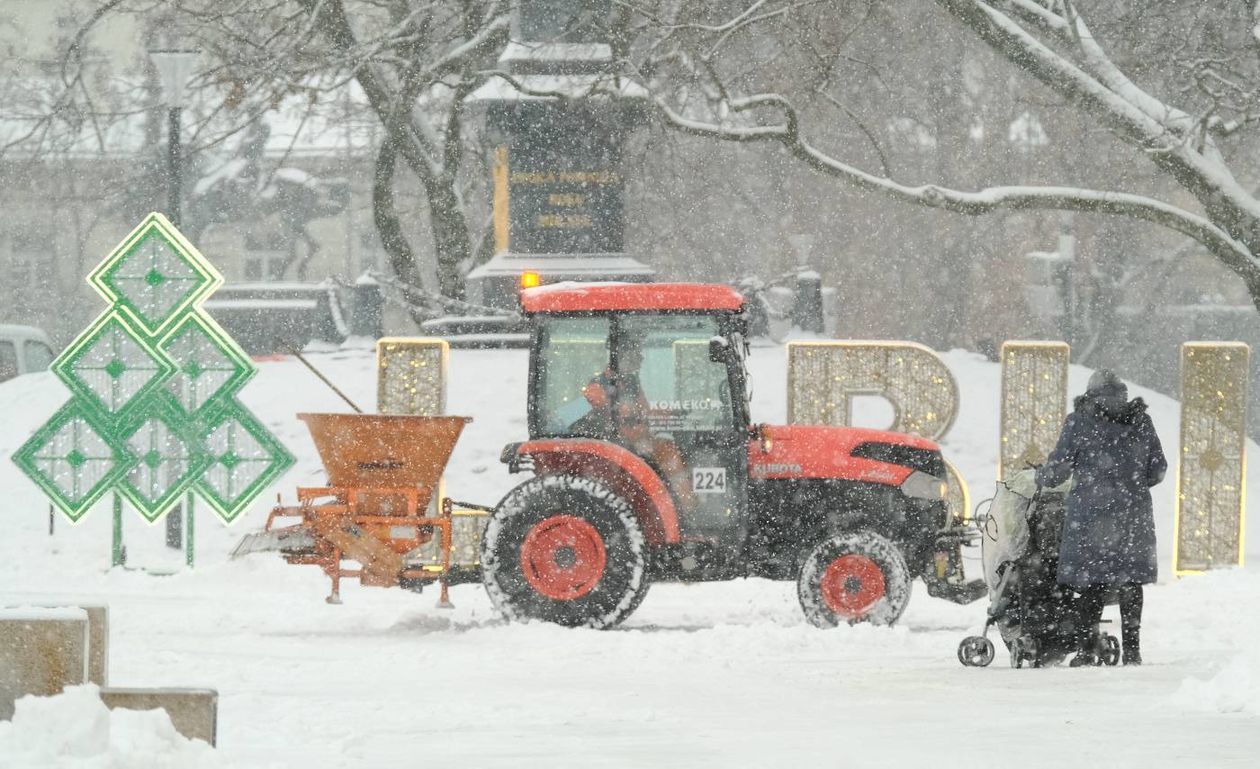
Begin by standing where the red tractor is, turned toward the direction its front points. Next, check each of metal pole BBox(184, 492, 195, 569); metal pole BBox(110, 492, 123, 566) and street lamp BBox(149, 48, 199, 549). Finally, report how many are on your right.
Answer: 0

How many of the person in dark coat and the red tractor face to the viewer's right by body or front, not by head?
1

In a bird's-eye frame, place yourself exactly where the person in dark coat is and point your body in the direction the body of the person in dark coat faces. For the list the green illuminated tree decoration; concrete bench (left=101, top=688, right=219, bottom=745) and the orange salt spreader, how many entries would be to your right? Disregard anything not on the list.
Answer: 0

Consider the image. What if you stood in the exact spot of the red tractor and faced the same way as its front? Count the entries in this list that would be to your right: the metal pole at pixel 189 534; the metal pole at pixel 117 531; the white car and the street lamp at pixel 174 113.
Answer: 0

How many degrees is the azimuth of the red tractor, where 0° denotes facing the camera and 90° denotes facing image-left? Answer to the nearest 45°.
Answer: approximately 270°

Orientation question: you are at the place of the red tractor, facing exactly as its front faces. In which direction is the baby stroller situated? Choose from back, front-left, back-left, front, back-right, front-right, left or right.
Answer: front-right

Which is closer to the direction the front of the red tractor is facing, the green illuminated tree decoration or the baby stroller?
the baby stroller

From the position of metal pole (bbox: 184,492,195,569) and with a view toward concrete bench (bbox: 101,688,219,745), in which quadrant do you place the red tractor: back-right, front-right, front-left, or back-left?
front-left

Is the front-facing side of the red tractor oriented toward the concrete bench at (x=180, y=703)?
no

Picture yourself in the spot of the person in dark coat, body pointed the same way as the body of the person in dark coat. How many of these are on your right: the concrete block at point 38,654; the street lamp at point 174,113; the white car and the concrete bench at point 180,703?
0

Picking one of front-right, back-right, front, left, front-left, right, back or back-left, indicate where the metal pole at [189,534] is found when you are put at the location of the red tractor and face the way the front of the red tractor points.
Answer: back-left
